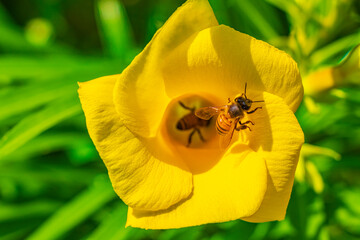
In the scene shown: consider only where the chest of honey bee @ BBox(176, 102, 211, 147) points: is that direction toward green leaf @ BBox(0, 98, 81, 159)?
no

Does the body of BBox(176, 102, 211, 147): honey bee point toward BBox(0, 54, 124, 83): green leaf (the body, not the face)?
no

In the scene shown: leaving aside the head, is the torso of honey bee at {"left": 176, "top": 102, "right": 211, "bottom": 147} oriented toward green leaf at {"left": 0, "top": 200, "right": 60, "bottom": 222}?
no

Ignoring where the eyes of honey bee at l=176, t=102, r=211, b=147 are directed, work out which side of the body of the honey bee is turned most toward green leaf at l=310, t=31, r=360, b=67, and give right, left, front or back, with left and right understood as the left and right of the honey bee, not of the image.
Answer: front

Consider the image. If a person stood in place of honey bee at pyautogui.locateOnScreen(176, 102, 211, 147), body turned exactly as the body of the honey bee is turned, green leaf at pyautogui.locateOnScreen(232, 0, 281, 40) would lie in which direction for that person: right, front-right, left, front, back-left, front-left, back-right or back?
front-left

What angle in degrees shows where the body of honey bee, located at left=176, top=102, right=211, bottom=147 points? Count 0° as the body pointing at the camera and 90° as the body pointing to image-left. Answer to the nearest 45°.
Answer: approximately 270°

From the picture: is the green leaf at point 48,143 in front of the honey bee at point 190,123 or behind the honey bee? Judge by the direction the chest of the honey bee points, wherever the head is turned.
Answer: behind

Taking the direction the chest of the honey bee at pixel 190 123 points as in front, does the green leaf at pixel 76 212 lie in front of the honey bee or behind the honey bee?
behind
